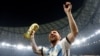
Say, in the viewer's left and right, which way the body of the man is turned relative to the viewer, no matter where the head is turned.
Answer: facing the viewer and to the left of the viewer
